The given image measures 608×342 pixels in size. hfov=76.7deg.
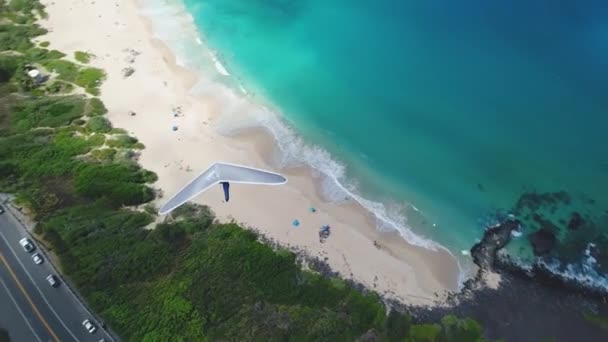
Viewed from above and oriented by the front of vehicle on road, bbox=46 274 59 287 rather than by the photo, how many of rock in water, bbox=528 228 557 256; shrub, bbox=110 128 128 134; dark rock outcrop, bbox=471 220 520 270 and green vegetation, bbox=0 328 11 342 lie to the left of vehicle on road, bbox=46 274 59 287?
1

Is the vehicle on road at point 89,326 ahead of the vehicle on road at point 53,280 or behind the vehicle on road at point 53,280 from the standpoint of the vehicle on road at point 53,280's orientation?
behind

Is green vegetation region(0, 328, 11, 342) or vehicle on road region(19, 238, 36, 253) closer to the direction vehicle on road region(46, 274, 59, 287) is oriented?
the vehicle on road

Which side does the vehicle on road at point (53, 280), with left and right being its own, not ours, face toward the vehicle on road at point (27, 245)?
front

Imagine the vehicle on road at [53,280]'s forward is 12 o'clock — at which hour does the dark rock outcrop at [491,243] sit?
The dark rock outcrop is roughly at 5 o'clock from the vehicle on road.

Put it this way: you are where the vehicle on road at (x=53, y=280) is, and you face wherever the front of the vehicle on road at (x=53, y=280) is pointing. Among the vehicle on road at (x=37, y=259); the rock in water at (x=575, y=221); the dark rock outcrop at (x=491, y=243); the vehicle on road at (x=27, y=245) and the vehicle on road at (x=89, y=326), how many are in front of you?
2

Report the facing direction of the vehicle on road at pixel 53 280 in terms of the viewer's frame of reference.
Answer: facing away from the viewer and to the left of the viewer

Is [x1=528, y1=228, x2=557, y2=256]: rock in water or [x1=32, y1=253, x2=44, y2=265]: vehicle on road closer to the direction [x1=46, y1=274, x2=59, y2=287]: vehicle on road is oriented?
the vehicle on road

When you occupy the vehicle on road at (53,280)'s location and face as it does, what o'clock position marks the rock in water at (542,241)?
The rock in water is roughly at 5 o'clock from the vehicle on road.

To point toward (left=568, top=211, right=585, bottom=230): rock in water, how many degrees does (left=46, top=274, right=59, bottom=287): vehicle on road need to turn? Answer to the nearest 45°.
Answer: approximately 135° to its right

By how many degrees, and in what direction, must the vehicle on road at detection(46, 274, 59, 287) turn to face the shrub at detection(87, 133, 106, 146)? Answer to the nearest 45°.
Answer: approximately 45° to its right

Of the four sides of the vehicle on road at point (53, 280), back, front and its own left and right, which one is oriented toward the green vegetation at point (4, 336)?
left

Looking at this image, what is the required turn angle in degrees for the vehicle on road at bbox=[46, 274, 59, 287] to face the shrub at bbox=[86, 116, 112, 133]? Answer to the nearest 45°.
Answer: approximately 45° to its right

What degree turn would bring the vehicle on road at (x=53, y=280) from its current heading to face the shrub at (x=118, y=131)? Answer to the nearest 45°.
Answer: approximately 45° to its right

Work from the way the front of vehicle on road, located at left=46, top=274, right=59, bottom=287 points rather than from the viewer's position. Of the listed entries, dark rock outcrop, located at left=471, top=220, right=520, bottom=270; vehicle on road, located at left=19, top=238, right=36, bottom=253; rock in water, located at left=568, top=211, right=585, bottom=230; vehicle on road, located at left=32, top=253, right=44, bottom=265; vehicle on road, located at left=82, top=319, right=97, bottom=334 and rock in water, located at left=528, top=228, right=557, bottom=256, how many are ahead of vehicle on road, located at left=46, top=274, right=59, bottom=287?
2
